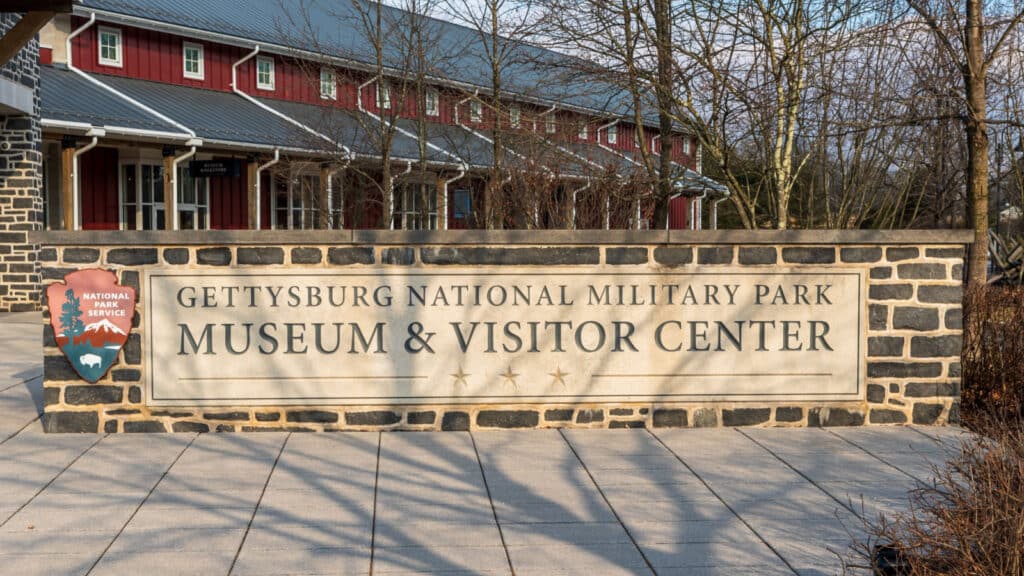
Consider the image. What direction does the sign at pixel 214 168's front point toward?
toward the camera

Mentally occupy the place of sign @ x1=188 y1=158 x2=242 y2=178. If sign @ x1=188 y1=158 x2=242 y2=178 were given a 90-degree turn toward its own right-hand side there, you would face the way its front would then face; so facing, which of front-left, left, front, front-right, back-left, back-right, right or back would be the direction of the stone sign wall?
left

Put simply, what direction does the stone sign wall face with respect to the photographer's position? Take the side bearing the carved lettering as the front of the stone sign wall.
facing the viewer

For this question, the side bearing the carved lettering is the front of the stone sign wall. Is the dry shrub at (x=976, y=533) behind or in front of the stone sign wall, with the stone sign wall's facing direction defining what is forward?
in front

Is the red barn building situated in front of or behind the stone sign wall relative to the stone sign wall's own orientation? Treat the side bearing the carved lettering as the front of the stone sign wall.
behind

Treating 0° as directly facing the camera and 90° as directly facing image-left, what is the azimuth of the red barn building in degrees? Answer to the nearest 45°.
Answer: approximately 315°

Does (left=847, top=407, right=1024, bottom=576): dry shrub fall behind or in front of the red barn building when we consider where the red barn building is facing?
in front

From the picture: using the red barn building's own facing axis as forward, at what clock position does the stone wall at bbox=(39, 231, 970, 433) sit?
The stone wall is roughly at 1 o'clock from the red barn building.

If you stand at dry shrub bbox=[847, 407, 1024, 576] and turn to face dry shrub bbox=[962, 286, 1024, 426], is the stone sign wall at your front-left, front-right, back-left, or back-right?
front-left

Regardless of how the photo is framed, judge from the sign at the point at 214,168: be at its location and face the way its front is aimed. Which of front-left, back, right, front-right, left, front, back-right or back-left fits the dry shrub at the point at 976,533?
front

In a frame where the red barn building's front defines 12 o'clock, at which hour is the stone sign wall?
The stone sign wall is roughly at 1 o'clock from the red barn building.

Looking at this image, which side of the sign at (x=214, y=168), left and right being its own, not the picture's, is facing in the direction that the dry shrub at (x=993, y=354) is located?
front
